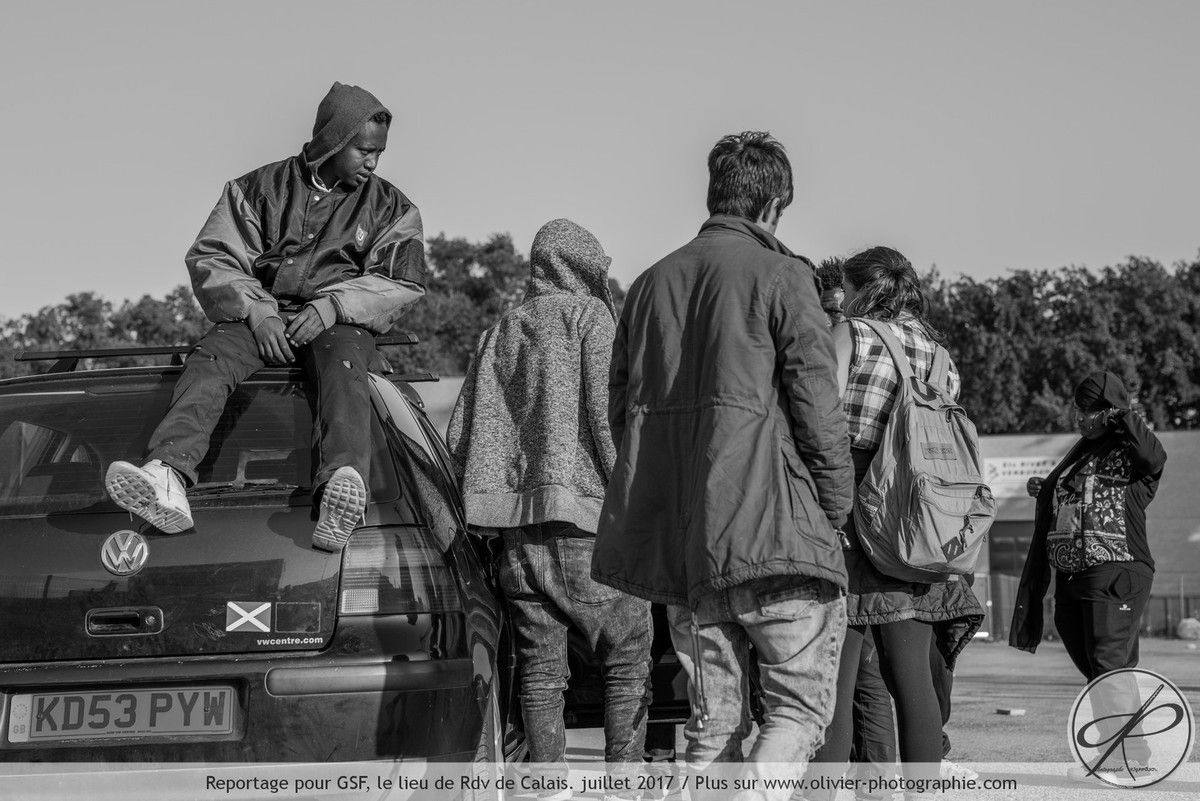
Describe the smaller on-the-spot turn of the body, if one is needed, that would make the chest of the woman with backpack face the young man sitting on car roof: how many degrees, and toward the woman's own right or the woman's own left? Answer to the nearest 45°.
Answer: approximately 45° to the woman's own left

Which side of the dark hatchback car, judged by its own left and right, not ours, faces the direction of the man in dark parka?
right

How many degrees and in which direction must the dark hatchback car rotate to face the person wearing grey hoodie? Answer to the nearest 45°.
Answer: approximately 135° to its right

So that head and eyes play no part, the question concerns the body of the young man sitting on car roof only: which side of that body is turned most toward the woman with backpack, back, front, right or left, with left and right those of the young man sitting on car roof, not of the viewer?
left

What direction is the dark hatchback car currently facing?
away from the camera

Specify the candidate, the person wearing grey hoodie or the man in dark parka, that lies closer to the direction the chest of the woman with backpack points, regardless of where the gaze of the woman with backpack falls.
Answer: the person wearing grey hoodie

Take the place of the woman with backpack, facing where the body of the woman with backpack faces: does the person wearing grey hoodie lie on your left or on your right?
on your left

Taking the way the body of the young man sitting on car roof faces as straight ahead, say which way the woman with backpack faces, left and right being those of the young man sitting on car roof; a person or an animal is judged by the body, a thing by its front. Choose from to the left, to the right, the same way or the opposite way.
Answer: the opposite way

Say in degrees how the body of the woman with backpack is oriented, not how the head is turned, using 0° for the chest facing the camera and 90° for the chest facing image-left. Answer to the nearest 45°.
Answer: approximately 135°
